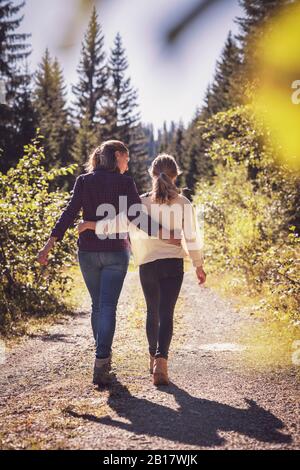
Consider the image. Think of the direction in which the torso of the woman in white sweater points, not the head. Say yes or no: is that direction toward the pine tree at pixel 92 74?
yes

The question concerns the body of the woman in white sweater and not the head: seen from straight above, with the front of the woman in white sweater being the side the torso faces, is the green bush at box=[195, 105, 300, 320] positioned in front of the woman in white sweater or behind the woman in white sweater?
in front

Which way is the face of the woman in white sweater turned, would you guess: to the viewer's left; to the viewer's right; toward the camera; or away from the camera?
away from the camera

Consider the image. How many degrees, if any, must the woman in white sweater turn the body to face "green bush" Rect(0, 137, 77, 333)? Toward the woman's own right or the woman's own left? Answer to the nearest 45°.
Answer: approximately 45° to the woman's own left

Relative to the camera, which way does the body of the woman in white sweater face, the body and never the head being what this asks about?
away from the camera

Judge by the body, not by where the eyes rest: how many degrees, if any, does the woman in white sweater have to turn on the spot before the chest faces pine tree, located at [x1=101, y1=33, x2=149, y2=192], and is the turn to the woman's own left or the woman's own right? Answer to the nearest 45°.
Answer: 0° — they already face it
